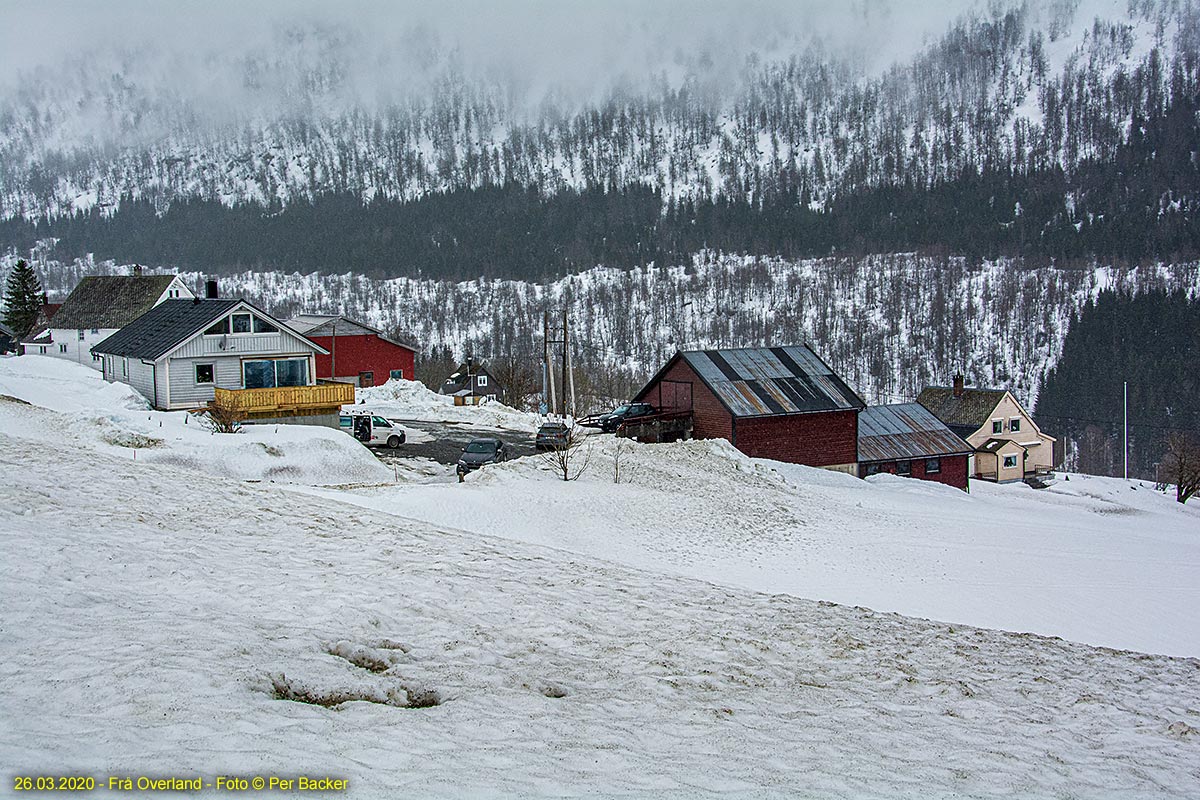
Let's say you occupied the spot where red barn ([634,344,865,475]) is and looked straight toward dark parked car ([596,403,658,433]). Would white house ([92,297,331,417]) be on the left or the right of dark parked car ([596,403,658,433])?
left

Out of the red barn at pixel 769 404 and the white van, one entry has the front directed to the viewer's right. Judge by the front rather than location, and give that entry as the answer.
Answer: the white van

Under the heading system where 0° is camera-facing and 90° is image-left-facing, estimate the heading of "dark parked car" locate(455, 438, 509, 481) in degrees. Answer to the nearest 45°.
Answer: approximately 45°

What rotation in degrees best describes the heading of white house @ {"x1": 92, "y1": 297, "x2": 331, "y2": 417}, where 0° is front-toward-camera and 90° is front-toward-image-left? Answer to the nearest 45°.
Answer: approximately 315°

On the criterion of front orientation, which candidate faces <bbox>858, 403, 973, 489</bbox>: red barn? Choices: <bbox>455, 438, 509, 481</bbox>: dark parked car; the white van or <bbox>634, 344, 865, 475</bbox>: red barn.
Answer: the white van

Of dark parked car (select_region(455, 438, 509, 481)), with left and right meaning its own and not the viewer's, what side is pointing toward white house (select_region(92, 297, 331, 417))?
right

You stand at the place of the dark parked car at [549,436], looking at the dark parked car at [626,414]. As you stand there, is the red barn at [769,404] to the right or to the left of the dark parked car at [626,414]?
right

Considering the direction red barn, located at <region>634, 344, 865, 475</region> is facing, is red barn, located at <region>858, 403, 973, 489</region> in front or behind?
behind

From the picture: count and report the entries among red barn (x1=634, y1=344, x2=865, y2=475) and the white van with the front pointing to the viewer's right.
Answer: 1

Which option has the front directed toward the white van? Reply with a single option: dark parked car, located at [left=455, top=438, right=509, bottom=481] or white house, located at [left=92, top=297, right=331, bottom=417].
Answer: the white house
